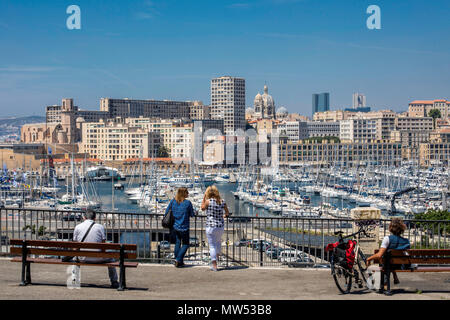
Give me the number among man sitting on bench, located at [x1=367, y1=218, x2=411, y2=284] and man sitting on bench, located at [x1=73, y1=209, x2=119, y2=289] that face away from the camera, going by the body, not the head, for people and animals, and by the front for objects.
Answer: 2

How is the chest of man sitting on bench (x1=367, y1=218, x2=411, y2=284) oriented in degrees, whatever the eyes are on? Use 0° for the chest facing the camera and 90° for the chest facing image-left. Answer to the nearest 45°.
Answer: approximately 180°

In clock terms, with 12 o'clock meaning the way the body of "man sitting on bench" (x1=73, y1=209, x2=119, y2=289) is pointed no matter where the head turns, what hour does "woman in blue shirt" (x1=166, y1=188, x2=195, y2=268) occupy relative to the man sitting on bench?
The woman in blue shirt is roughly at 2 o'clock from the man sitting on bench.

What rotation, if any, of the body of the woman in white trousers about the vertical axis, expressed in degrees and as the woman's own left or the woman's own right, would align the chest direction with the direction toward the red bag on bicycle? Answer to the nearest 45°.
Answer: approximately 135° to the woman's own right

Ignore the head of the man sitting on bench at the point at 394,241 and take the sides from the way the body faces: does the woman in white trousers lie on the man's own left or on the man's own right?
on the man's own left

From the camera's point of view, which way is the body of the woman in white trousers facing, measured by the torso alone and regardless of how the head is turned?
away from the camera

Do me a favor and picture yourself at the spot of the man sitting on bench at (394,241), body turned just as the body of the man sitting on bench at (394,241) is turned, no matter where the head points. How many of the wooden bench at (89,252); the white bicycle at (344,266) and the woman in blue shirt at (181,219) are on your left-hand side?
3

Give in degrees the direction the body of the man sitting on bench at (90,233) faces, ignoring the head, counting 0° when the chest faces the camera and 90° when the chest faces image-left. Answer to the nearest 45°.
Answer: approximately 180°

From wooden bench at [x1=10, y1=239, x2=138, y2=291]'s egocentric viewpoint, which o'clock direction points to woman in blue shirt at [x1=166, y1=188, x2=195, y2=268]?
The woman in blue shirt is roughly at 2 o'clock from the wooden bench.

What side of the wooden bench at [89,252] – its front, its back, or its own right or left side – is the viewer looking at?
back

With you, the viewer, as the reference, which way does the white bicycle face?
facing away from the viewer and to the right of the viewer

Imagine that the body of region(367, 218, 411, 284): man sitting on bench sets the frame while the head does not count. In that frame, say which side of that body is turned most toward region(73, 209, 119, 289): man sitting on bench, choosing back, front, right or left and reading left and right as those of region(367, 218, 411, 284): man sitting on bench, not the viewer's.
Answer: left
